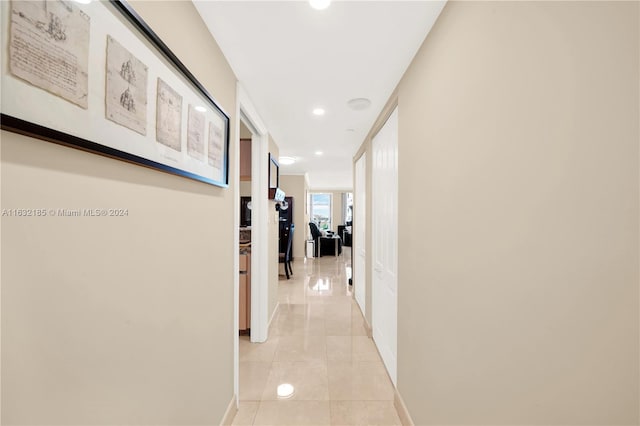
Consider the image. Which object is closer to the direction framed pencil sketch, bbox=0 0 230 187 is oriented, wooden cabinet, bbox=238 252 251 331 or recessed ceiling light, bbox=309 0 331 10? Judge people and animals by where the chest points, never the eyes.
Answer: the recessed ceiling light

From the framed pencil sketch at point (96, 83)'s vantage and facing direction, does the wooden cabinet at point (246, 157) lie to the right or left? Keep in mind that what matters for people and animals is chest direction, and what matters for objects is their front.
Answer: on its left

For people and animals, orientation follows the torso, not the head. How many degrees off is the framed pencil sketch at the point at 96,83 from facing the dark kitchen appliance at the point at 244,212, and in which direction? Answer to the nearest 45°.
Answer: approximately 90° to its left

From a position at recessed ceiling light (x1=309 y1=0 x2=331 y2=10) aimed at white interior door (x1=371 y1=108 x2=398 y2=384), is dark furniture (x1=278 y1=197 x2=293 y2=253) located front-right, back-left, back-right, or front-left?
front-left

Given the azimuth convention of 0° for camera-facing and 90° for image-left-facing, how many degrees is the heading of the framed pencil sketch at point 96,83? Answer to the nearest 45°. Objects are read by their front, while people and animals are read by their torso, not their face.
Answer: approximately 315°

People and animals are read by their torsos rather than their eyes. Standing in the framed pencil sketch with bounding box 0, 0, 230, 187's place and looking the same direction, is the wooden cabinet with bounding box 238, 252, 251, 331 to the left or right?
on its left

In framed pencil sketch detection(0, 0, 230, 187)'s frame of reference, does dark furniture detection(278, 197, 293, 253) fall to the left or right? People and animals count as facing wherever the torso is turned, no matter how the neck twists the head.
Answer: on its left

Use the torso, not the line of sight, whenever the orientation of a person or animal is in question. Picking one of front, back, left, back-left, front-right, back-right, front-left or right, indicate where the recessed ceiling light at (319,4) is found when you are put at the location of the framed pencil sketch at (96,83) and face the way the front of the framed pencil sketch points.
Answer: front-left

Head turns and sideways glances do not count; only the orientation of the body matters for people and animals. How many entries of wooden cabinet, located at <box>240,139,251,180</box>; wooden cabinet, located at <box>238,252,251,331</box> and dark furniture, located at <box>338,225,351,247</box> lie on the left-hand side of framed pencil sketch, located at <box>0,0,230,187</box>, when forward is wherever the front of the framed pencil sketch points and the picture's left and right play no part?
3

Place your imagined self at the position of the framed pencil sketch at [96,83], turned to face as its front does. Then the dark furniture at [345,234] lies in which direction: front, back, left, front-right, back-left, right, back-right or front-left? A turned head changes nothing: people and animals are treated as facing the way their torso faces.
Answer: left

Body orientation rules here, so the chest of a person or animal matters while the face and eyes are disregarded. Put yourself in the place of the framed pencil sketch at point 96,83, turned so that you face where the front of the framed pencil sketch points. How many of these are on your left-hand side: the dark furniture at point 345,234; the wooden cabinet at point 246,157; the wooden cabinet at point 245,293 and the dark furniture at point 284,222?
4

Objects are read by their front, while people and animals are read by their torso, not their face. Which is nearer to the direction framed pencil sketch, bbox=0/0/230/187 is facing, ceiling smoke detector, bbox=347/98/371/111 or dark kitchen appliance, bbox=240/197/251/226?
the ceiling smoke detector
